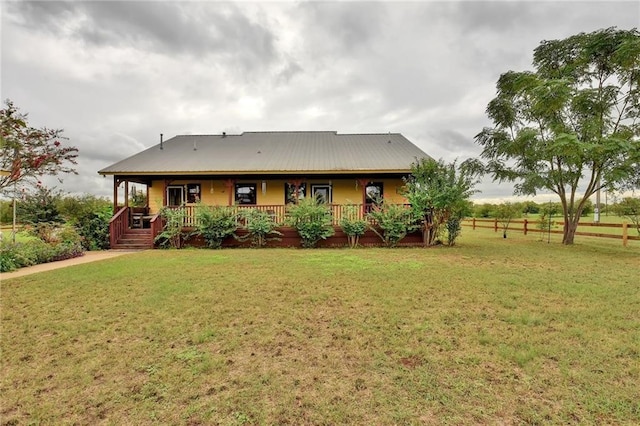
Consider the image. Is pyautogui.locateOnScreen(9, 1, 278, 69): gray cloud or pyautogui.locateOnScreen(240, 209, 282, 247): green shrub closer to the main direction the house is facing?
the green shrub

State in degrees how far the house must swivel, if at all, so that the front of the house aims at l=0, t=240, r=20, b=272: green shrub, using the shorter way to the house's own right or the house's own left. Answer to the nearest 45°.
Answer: approximately 45° to the house's own right

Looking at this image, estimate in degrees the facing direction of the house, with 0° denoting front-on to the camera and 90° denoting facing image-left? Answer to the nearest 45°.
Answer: approximately 0°

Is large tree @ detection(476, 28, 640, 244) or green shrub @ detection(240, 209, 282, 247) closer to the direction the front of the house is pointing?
the green shrub

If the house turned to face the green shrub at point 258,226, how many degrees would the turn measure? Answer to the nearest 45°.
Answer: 0° — it already faces it

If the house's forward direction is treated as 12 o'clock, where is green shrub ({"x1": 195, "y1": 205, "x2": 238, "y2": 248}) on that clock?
The green shrub is roughly at 1 o'clock from the house.

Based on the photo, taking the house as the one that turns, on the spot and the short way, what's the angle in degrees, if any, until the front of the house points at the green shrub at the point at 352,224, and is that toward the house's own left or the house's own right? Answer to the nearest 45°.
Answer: approximately 45° to the house's own left
